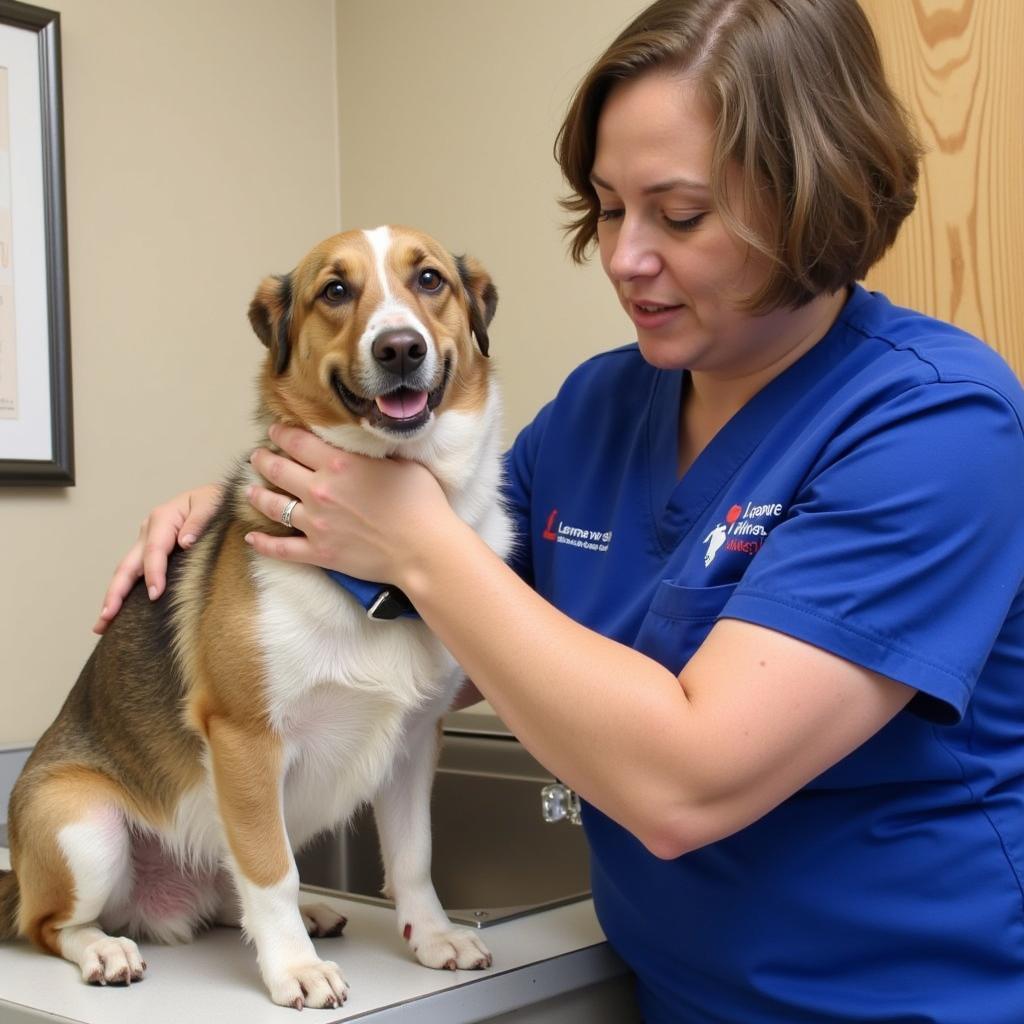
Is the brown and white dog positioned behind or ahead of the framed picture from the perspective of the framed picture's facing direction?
ahead

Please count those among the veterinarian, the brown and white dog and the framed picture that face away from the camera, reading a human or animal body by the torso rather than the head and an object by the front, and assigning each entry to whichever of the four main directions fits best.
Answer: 0

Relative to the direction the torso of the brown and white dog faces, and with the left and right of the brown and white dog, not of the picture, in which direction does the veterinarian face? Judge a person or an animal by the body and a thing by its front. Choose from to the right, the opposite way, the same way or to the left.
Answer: to the right

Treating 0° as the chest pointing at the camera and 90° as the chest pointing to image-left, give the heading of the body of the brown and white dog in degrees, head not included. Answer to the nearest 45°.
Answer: approximately 315°

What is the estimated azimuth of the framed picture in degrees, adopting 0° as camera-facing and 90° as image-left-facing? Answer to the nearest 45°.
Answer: approximately 315°

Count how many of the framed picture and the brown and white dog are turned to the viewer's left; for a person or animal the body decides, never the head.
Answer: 0

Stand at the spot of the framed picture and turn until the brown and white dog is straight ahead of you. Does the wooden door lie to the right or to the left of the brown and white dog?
left

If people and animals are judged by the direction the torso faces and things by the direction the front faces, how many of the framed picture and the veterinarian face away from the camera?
0

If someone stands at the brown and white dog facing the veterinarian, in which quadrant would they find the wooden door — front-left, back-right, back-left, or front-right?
front-left

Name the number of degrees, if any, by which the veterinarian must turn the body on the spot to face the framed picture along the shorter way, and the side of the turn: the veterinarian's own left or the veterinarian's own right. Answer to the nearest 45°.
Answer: approximately 90° to the veterinarian's own right

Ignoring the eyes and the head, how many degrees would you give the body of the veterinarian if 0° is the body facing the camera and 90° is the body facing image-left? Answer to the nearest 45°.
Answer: approximately 45°

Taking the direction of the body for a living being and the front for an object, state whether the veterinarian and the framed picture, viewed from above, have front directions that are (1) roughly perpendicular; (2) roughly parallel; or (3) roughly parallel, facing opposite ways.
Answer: roughly perpendicular

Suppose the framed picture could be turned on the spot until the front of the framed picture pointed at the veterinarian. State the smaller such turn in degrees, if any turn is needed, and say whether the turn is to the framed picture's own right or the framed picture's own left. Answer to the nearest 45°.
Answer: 0° — it already faces them

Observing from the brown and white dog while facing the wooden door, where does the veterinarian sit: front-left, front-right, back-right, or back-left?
front-right
